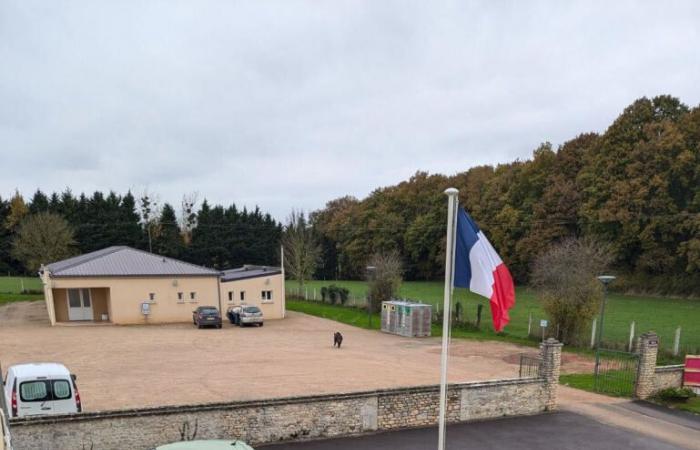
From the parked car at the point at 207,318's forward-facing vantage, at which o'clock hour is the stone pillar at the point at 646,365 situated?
The stone pillar is roughly at 5 o'clock from the parked car.

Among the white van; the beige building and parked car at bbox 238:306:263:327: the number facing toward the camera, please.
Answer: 1

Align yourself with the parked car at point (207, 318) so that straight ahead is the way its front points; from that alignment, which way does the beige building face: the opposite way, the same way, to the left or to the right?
the opposite way

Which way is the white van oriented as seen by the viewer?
away from the camera

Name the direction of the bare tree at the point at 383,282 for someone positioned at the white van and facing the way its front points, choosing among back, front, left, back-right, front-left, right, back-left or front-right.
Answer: front-right

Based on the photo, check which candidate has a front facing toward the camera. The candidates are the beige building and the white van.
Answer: the beige building

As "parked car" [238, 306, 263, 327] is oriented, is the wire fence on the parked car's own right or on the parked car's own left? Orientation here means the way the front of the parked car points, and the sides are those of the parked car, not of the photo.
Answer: on the parked car's own right

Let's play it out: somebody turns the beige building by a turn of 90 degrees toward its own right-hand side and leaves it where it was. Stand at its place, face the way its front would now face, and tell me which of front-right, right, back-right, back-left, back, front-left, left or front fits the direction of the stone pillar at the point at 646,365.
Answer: back-left

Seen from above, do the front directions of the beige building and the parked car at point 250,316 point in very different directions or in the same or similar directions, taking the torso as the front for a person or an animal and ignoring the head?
very different directions

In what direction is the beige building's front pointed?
toward the camera

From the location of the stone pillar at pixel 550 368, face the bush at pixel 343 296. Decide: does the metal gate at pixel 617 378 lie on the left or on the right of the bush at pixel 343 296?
right

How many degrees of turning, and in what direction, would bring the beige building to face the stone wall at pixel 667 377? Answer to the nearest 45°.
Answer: approximately 45° to its left

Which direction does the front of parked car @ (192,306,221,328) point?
away from the camera

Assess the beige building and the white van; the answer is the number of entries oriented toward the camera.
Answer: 1

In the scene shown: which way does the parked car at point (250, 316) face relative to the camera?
away from the camera

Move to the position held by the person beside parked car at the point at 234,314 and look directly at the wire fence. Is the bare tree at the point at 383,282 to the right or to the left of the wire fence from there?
left

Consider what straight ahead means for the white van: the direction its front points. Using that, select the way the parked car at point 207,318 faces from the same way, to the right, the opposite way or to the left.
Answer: the same way

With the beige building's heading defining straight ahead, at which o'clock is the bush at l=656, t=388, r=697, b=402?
The bush is roughly at 11 o'clock from the beige building.

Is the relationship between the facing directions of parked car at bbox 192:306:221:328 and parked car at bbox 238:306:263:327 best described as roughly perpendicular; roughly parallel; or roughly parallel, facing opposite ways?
roughly parallel

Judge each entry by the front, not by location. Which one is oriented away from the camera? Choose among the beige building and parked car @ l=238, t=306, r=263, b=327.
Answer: the parked car

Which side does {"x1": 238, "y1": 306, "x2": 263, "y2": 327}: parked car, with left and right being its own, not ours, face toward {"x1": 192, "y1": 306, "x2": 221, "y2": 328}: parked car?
left

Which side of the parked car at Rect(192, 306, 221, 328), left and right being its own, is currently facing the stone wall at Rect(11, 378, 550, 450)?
back

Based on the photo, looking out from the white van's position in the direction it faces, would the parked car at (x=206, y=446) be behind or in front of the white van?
behind

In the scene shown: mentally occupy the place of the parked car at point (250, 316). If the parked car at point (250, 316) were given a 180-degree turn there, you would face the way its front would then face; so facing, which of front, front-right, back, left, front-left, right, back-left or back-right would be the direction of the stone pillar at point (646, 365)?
front-left
